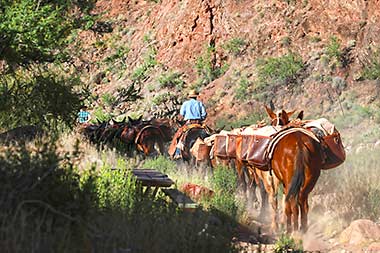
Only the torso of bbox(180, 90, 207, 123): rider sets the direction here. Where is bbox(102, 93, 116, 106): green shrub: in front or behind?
in front

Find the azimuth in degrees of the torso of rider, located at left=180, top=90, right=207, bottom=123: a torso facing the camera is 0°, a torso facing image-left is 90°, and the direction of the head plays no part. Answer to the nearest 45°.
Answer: approximately 180°

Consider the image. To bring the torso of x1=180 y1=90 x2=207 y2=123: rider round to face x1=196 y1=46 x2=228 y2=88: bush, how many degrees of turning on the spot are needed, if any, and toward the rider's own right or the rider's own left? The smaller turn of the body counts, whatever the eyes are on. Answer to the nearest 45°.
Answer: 0° — they already face it

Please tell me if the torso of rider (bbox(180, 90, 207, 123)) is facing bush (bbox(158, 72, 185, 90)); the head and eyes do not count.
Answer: yes

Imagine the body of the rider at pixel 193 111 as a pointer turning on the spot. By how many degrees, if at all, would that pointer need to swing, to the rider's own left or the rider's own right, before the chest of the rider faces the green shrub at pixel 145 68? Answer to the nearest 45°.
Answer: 0° — they already face it

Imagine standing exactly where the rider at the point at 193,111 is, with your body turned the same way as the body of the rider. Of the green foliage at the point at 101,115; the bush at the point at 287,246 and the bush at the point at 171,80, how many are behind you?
1

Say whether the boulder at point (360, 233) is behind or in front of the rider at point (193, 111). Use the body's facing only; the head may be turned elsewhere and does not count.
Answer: behind

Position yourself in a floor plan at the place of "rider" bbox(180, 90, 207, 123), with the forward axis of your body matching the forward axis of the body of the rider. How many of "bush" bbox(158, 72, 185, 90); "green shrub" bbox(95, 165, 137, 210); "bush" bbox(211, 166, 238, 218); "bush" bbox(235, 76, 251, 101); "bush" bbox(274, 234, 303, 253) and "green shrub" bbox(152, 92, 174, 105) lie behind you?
3

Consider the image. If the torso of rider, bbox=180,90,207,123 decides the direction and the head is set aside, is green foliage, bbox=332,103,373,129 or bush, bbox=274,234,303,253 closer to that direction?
the green foliage

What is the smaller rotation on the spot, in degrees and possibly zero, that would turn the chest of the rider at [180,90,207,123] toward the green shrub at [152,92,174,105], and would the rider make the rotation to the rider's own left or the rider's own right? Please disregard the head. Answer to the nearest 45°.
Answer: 0° — they already face it

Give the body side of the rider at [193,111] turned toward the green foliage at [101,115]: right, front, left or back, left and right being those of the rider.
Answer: front
